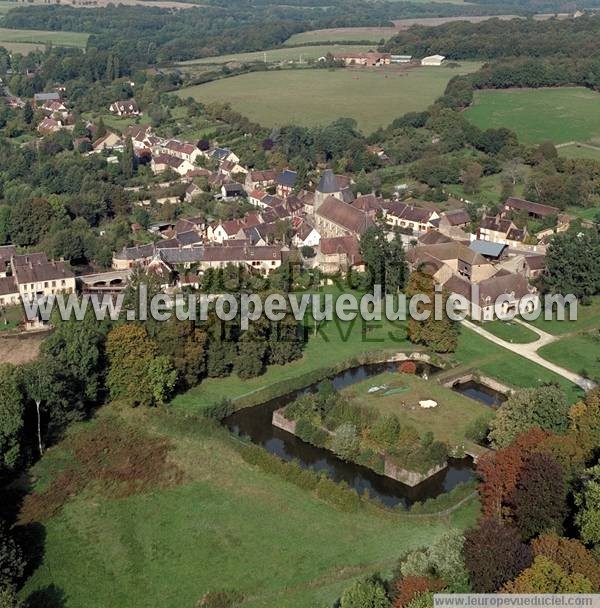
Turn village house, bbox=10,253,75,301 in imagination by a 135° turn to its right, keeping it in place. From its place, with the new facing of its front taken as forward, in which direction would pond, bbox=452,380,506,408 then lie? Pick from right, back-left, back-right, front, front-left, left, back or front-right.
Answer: back

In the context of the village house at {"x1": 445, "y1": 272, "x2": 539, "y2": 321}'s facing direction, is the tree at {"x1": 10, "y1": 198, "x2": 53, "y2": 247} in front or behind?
behind

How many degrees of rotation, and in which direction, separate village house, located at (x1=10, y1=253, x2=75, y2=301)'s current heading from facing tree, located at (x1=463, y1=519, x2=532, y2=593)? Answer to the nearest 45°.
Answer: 0° — it already faces it

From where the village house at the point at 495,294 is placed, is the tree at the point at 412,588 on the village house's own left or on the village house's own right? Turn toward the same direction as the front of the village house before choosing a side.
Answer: on the village house's own right

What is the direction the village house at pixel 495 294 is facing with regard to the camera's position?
facing the viewer and to the right of the viewer

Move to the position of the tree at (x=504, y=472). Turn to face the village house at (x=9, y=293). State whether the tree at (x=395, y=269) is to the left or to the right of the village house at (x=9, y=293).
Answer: right

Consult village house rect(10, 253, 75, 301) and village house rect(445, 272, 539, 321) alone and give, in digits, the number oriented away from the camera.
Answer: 0

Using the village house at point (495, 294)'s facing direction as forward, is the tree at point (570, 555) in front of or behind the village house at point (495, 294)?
in front

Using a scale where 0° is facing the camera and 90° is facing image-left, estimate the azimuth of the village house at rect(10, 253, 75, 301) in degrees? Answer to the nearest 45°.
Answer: approximately 0°

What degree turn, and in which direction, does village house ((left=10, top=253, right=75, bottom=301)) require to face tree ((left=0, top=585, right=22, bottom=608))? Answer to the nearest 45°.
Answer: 0° — it already faces it

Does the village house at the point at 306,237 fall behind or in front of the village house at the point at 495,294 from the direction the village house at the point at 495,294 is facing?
behind

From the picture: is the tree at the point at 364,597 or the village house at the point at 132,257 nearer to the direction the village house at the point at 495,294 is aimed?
the tree

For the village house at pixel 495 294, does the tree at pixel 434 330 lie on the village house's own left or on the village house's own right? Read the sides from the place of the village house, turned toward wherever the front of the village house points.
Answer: on the village house's own right

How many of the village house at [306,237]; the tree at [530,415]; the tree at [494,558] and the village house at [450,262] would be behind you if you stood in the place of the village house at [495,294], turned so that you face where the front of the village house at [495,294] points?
2
